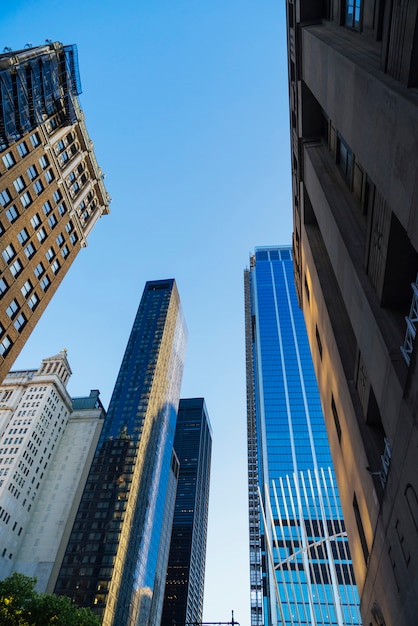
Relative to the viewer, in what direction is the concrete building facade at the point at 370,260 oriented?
to the viewer's left
